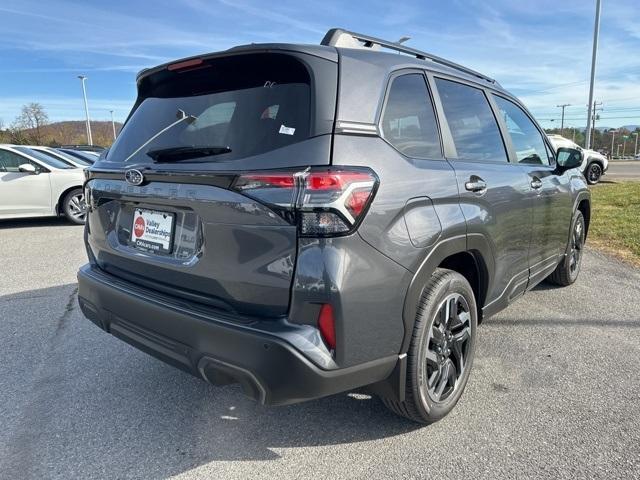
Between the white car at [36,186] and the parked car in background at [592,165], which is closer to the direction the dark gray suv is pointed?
the parked car in background

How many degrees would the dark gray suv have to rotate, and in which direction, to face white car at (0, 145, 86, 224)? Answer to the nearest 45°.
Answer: approximately 90° to its left

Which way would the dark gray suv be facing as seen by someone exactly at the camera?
facing away from the viewer and to the right of the viewer

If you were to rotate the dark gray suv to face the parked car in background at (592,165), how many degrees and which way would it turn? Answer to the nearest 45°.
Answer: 0° — it already faces it
